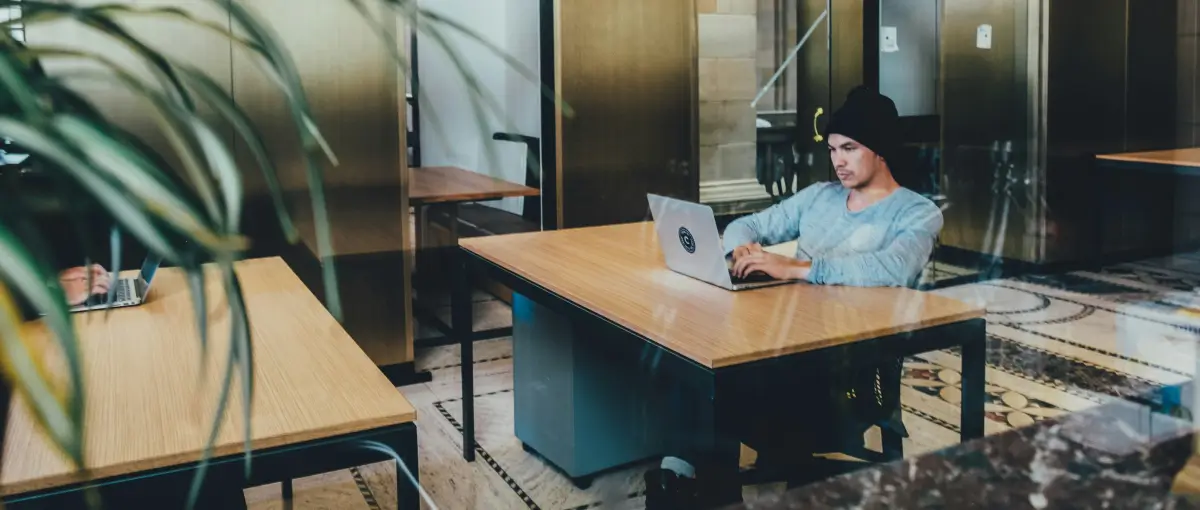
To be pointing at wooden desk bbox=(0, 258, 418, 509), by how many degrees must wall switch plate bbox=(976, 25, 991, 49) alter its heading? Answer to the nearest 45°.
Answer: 0° — it already faces it

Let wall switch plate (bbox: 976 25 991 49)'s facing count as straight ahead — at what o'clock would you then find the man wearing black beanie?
The man wearing black beanie is roughly at 12 o'clock from the wall switch plate.

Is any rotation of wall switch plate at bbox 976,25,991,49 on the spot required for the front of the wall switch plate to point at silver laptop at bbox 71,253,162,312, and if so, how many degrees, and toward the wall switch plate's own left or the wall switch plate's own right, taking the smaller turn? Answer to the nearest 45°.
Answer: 0° — it already faces it
